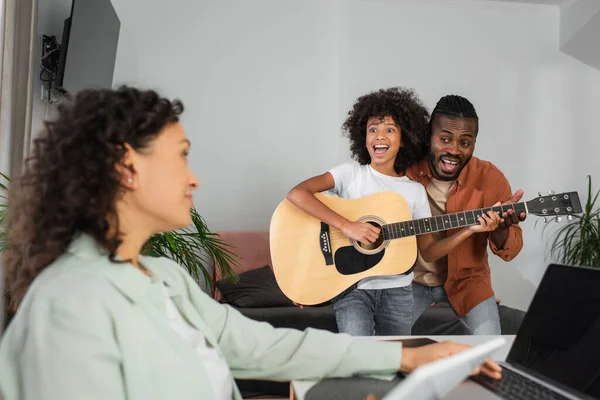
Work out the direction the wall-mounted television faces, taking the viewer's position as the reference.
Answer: facing the viewer and to the right of the viewer

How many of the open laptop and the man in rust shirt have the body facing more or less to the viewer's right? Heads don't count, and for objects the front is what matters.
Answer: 0

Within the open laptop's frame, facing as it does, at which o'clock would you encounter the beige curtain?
The beige curtain is roughly at 2 o'clock from the open laptop.

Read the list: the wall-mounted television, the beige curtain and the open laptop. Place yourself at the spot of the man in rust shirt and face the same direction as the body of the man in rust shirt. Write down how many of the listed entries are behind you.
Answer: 0

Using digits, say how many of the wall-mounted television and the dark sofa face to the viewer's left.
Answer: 0

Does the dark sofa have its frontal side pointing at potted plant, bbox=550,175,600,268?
no

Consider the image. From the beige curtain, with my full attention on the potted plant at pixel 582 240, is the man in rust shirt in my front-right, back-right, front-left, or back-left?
front-right

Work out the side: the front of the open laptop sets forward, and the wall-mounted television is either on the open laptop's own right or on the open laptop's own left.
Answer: on the open laptop's own right

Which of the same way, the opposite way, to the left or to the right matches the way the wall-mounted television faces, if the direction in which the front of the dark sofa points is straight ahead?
to the left

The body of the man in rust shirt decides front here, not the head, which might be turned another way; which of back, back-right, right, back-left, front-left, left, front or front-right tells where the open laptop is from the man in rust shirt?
front-left

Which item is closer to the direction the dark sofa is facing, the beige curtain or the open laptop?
the open laptop

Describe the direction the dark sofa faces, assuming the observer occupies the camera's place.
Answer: facing the viewer

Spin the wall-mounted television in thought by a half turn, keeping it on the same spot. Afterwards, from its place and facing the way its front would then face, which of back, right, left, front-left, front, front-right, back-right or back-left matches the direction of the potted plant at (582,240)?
back-right

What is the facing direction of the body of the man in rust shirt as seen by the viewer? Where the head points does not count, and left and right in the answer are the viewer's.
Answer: facing the viewer and to the left of the viewer
